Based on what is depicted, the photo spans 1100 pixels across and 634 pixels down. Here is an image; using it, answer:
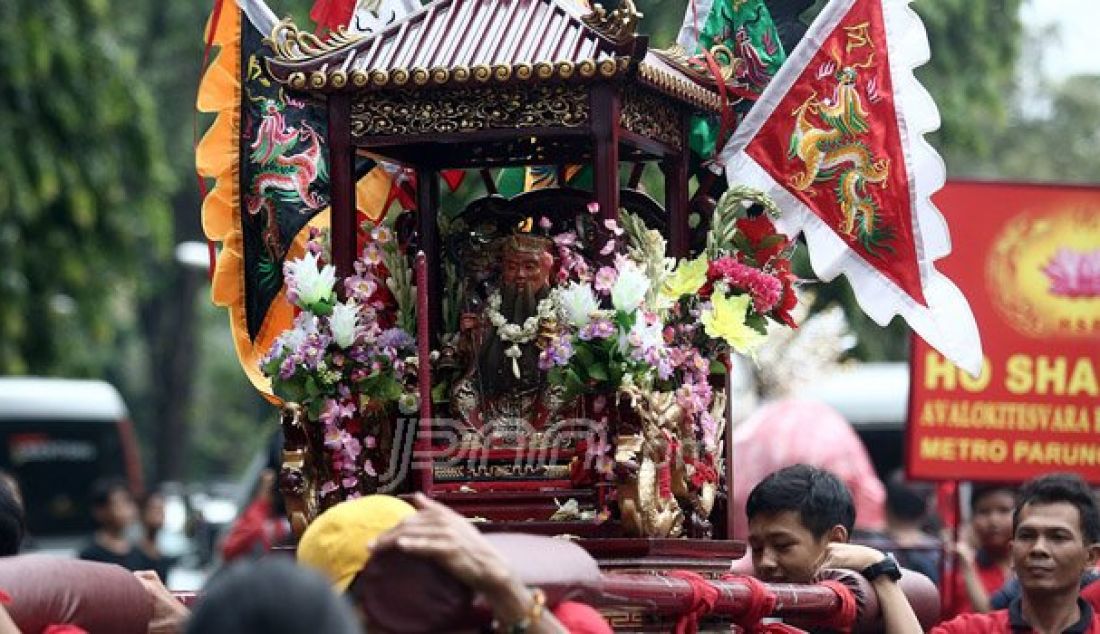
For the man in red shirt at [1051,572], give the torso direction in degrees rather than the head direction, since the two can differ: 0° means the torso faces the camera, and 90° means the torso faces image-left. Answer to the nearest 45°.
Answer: approximately 45°

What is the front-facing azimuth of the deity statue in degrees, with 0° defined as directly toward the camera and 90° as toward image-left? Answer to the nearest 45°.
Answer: approximately 0°

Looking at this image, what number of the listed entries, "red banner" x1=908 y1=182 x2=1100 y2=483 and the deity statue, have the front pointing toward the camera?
2
